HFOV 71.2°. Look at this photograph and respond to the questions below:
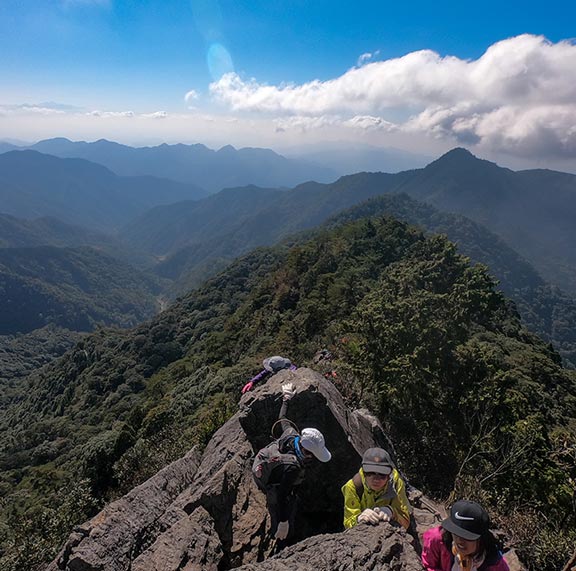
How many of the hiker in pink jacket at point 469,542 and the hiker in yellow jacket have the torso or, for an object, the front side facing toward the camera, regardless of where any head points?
2

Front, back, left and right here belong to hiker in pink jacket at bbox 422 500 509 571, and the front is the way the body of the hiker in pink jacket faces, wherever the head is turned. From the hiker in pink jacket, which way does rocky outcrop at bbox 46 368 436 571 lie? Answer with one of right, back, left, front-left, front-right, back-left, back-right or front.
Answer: right

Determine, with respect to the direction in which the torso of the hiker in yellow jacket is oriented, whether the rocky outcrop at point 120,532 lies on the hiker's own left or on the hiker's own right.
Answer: on the hiker's own right

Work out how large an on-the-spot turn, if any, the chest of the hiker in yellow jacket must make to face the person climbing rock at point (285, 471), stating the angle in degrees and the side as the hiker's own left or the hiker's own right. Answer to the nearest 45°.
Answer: approximately 90° to the hiker's own right

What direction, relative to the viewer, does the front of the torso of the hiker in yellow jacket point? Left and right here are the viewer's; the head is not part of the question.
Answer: facing the viewer

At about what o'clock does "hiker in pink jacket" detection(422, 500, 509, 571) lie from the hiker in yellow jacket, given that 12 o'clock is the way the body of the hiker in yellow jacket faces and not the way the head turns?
The hiker in pink jacket is roughly at 10 o'clock from the hiker in yellow jacket.

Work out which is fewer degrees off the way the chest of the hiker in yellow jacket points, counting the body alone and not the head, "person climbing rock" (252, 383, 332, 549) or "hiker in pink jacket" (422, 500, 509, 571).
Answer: the hiker in pink jacket

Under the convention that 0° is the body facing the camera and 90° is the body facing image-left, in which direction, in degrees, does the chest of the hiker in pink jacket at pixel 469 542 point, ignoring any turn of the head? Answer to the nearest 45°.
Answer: approximately 0°

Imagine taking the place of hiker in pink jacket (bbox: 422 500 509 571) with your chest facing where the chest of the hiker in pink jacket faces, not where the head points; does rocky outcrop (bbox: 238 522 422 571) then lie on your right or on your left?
on your right

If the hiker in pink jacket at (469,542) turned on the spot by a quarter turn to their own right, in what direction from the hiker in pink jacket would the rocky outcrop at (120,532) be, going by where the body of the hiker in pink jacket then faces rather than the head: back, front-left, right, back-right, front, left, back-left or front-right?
front
